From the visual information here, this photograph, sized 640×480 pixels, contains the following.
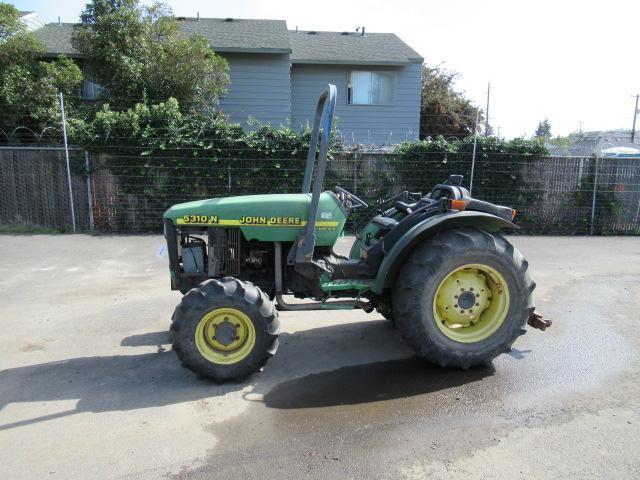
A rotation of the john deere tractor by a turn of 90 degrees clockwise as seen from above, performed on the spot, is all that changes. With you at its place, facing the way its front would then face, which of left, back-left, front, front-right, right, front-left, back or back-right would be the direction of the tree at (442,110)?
front

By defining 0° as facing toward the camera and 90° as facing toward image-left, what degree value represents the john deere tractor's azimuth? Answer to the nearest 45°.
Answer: approximately 90°

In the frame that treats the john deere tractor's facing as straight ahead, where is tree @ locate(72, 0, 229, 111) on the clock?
The tree is roughly at 2 o'clock from the john deere tractor.

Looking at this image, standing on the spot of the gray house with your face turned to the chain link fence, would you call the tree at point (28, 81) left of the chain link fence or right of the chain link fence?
right

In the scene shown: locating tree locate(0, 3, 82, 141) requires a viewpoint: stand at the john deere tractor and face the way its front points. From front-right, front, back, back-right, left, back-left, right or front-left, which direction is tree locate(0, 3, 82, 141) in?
front-right

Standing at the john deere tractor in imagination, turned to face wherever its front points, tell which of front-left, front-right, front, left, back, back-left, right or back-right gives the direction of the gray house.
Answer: right

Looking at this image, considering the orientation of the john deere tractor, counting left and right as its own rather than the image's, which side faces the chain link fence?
right
